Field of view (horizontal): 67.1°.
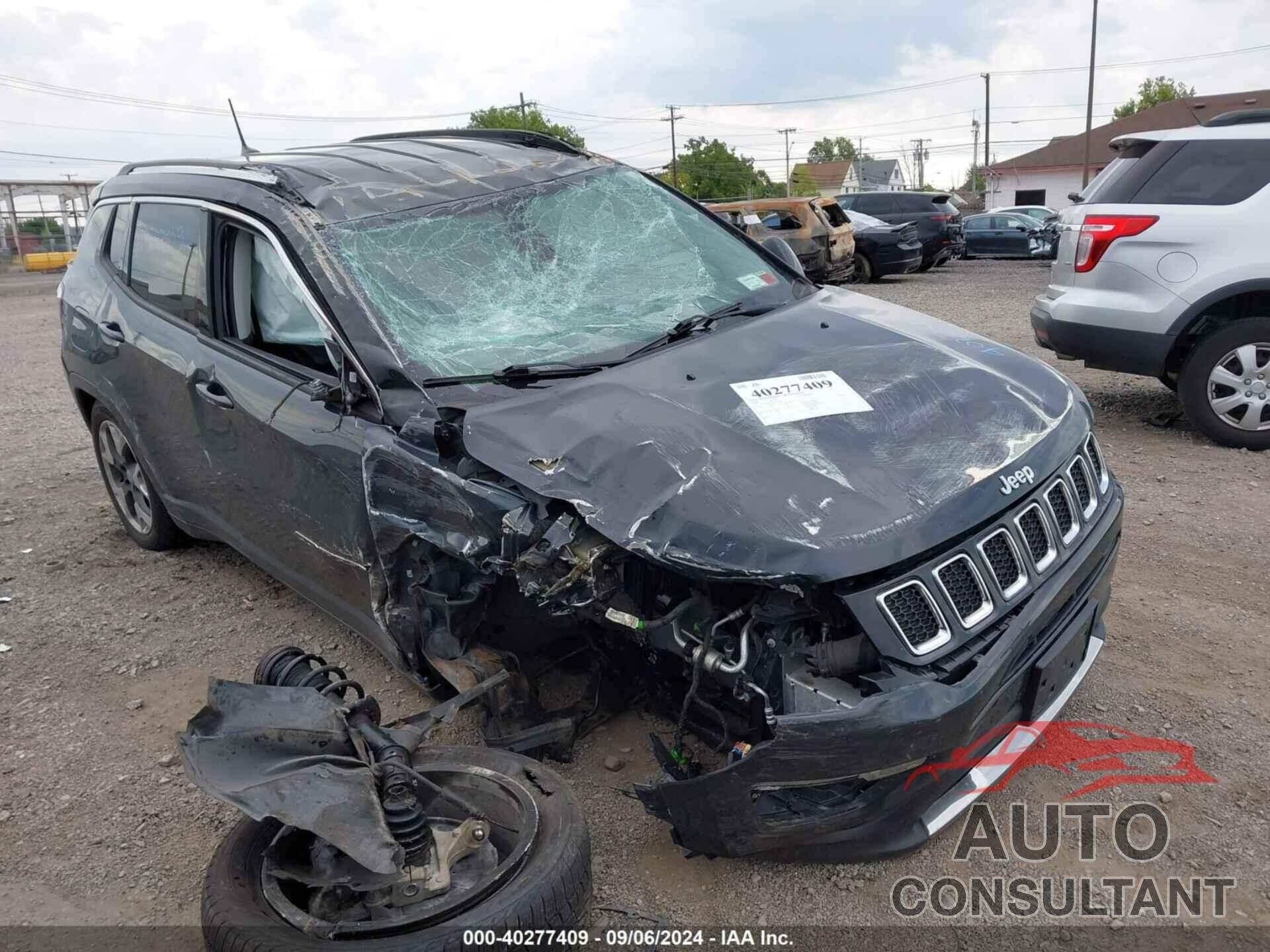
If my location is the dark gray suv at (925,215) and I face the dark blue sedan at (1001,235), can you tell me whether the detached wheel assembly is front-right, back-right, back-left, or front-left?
back-right

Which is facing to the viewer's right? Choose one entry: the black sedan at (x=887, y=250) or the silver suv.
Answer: the silver suv

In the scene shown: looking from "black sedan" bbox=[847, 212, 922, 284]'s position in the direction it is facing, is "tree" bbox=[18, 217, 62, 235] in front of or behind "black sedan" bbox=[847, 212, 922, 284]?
in front

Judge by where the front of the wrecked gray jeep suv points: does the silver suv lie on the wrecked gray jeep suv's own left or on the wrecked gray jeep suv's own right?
on the wrecked gray jeep suv's own left

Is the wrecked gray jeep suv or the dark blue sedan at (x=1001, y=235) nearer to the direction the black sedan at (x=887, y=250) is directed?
the dark blue sedan

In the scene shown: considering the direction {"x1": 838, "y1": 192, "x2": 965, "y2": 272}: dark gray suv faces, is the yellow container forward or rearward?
forward

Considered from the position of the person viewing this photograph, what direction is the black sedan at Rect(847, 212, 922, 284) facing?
facing away from the viewer and to the left of the viewer

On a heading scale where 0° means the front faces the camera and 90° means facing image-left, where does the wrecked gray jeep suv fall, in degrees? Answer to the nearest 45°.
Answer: approximately 315°

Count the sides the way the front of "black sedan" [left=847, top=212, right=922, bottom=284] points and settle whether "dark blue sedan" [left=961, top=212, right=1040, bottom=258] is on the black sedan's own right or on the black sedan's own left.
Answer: on the black sedan's own right

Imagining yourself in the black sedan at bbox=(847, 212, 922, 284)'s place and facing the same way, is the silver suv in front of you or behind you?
behind

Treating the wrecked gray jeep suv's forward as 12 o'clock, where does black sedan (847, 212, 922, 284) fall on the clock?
The black sedan is roughly at 8 o'clock from the wrecked gray jeep suv.

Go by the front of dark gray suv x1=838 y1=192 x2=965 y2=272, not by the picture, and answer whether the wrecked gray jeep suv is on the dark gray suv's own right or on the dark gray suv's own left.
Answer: on the dark gray suv's own left

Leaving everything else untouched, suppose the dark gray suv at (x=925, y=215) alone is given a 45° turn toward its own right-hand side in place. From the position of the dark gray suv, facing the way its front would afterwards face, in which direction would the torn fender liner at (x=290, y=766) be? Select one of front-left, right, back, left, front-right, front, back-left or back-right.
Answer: back

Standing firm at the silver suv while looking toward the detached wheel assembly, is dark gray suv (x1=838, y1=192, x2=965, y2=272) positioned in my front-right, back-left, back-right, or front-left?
back-right
